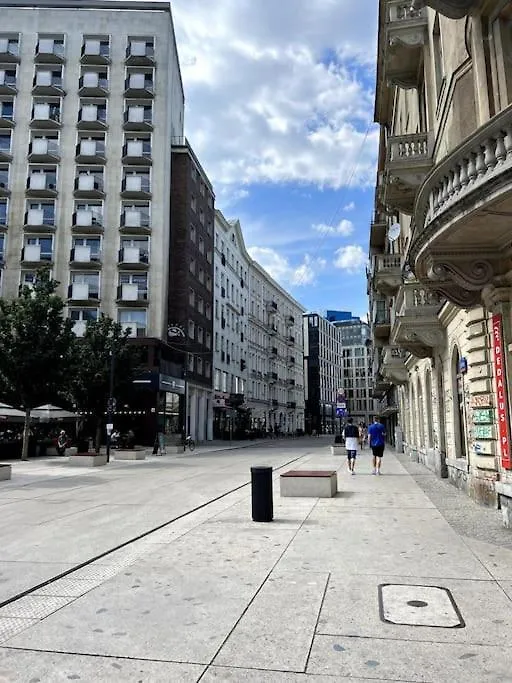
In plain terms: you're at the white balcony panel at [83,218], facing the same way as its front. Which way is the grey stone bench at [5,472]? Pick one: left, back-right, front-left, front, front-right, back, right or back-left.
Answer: front

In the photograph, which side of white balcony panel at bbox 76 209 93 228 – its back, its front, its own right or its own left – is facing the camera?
front

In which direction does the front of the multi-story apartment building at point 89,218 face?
toward the camera

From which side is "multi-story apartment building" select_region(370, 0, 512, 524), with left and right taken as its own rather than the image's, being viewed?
left

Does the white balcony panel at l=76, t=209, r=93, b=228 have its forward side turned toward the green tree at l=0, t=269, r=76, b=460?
yes

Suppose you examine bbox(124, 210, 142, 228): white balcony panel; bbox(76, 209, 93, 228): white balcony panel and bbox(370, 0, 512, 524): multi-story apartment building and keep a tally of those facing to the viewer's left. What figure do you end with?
1

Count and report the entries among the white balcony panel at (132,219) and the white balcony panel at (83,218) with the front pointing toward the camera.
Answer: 2

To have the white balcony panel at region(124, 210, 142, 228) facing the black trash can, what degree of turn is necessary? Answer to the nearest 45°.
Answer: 0° — it already faces it

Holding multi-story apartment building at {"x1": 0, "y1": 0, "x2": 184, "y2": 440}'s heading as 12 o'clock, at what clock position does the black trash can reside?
The black trash can is roughly at 12 o'clock from the multi-story apartment building.

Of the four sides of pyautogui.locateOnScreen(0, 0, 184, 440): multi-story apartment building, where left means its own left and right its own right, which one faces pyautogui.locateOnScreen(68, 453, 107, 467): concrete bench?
front

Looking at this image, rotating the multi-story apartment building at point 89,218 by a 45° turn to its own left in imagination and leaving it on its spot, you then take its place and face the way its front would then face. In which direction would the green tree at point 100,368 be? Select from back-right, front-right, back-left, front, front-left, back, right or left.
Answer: front-right
